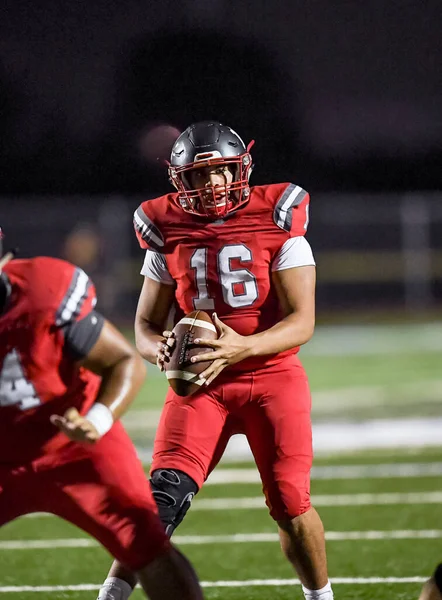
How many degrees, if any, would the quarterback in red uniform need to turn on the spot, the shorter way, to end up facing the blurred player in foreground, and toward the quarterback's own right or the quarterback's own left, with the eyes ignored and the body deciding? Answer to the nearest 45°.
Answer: approximately 45° to the quarterback's own right

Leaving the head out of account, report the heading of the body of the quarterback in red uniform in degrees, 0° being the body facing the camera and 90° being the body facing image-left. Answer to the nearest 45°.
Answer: approximately 0°
